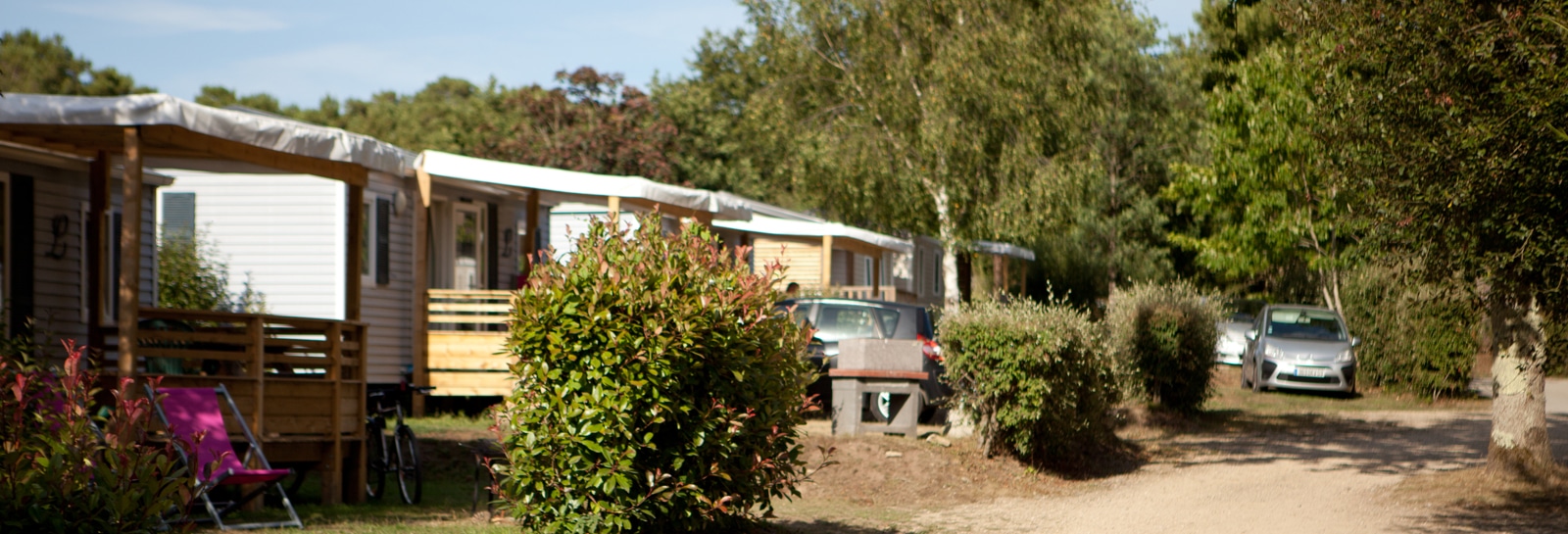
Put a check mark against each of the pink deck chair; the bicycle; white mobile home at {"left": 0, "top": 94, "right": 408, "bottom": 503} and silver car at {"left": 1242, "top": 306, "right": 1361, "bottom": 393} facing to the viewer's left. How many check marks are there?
0

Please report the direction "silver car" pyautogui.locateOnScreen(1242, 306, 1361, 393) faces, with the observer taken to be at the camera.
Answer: facing the viewer

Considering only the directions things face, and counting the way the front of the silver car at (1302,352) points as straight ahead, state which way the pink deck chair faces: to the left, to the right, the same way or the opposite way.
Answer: to the left

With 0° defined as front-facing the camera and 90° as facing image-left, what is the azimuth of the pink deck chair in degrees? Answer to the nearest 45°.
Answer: approximately 315°

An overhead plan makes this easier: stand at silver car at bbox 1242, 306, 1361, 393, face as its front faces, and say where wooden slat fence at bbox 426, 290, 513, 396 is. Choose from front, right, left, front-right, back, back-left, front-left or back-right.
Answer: front-right

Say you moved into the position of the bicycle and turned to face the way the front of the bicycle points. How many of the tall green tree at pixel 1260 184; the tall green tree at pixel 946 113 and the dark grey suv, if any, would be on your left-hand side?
3

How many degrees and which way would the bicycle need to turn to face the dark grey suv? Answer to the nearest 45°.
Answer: approximately 90° to its left

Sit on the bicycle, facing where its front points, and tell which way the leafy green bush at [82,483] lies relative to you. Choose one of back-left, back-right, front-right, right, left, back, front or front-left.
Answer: front-right

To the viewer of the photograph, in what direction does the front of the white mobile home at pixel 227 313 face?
facing the viewer and to the right of the viewer

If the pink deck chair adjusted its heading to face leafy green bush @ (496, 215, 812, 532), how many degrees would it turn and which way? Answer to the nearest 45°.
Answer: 0° — it already faces it

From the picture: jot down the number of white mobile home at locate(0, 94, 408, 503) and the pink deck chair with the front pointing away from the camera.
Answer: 0

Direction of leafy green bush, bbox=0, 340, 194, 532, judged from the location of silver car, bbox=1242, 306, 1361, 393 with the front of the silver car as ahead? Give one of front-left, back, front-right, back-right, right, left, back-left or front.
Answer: front

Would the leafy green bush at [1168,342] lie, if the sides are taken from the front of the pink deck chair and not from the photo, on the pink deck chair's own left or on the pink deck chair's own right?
on the pink deck chair's own left

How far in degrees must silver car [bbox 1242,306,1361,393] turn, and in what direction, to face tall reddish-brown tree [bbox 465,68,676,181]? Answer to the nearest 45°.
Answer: approximately 135° to its right
